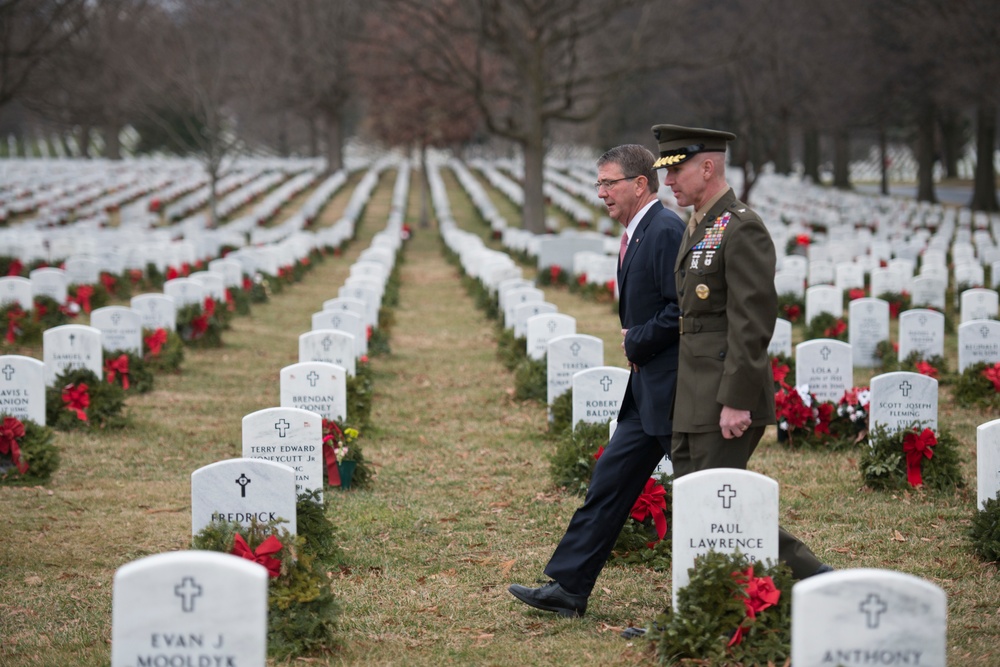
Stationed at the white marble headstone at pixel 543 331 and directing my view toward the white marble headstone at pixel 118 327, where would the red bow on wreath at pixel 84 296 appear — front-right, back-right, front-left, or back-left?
front-right

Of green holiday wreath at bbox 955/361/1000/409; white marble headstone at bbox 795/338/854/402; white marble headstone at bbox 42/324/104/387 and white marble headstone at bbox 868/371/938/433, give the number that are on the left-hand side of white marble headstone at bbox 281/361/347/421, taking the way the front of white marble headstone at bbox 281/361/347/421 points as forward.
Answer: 3

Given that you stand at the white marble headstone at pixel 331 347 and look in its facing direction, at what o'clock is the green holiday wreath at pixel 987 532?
The green holiday wreath is roughly at 11 o'clock from the white marble headstone.

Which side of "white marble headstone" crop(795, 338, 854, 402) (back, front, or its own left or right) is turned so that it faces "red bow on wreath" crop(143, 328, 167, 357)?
right

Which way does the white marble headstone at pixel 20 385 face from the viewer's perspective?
toward the camera

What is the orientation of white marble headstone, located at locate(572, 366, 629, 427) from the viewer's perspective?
toward the camera

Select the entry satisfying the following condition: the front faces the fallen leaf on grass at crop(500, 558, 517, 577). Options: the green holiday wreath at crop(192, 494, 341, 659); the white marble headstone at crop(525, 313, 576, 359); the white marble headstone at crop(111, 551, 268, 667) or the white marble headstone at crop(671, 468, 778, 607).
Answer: the white marble headstone at crop(525, 313, 576, 359)

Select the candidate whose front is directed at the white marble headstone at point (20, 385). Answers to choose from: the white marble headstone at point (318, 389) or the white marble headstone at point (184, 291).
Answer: the white marble headstone at point (184, 291)

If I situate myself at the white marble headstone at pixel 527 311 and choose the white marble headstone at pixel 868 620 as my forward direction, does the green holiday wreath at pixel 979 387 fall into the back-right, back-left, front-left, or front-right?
front-left

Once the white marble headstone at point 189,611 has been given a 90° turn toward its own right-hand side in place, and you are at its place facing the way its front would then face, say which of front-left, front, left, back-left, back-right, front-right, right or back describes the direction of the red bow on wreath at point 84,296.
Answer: right

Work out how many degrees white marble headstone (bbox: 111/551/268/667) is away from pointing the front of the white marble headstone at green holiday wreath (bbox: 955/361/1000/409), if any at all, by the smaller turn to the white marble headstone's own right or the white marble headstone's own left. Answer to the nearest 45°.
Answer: approximately 135° to the white marble headstone's own left

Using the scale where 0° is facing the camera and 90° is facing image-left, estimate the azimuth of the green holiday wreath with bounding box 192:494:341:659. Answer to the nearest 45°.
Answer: approximately 0°

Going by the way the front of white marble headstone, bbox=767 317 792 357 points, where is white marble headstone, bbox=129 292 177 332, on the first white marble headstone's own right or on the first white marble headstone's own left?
on the first white marble headstone's own right

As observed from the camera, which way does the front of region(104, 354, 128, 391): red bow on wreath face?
facing the viewer

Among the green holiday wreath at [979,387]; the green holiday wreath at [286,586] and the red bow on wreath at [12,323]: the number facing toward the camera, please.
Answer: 3

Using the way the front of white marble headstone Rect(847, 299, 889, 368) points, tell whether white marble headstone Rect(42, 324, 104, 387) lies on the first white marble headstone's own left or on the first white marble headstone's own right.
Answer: on the first white marble headstone's own right

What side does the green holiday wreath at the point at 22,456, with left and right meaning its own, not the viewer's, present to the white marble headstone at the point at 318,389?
left

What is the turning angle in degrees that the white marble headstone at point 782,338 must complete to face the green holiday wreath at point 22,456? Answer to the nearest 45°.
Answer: approximately 45° to its right

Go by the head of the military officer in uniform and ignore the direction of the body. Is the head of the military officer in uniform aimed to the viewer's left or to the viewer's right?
to the viewer's left

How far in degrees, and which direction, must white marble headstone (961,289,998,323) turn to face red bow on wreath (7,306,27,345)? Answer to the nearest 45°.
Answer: approximately 90° to its right

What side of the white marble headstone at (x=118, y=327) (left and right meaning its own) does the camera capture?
front

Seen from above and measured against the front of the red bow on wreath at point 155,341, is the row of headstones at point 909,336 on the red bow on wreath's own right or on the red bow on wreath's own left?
on the red bow on wreath's own left
